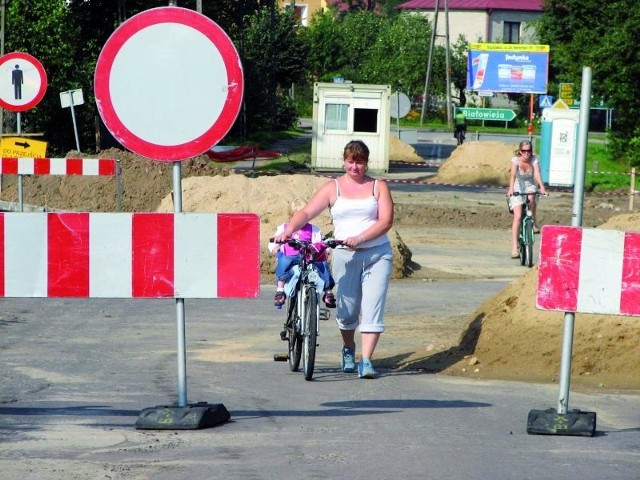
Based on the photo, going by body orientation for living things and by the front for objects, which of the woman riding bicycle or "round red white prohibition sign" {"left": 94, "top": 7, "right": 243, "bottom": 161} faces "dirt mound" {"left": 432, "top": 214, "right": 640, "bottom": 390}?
the woman riding bicycle

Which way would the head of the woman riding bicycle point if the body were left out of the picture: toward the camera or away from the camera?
toward the camera

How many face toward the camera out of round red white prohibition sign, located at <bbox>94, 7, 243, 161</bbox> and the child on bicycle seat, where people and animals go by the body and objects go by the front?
2

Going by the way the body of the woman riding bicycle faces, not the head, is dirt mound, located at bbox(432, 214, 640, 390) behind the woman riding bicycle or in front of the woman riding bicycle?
in front

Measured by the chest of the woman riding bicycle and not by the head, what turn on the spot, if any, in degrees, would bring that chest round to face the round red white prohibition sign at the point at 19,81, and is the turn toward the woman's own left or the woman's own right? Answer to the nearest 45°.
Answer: approximately 90° to the woman's own right

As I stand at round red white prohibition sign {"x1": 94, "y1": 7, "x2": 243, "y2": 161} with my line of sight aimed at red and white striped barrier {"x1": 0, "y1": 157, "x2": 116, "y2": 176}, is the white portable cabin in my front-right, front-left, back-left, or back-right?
front-right

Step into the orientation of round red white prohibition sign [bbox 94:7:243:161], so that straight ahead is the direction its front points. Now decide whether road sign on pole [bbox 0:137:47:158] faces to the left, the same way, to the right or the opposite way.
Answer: the same way

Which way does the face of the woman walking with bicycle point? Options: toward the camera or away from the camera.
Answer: toward the camera

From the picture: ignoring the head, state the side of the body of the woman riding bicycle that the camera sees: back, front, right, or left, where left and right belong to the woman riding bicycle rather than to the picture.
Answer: front

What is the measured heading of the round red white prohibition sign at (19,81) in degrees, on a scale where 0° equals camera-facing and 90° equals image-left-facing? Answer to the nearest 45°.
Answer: approximately 0°

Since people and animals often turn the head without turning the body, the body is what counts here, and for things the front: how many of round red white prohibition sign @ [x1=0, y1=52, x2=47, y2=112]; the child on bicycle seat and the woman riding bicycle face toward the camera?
3

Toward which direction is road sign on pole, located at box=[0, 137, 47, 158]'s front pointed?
toward the camera

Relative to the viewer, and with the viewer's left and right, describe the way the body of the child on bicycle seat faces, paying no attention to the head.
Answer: facing the viewer
